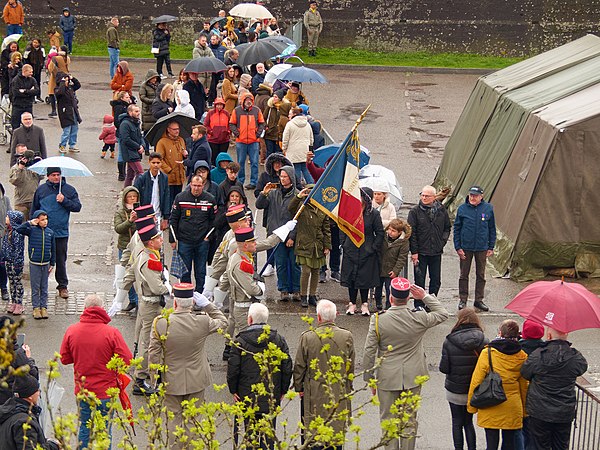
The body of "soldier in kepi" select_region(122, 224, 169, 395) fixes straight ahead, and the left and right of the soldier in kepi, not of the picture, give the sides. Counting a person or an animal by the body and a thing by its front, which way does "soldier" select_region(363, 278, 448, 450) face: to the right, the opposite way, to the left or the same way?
to the left

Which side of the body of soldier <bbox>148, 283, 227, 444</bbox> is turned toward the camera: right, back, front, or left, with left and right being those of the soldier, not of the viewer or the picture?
back

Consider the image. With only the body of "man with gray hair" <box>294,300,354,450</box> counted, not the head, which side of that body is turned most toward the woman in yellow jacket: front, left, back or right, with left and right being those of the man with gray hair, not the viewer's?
right

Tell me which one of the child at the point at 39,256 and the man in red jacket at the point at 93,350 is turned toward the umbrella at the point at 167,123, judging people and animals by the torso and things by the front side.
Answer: the man in red jacket

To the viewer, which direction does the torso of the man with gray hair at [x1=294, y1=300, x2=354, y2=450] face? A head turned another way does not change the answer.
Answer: away from the camera

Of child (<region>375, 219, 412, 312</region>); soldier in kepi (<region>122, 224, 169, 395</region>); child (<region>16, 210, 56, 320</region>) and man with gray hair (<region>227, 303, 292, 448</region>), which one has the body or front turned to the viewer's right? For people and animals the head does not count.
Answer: the soldier in kepi

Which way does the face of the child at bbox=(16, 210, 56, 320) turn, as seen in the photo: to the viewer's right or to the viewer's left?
to the viewer's right

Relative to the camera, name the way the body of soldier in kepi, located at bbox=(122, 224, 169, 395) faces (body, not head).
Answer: to the viewer's right

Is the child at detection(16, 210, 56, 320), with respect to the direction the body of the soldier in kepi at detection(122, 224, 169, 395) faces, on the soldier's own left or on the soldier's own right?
on the soldier's own left

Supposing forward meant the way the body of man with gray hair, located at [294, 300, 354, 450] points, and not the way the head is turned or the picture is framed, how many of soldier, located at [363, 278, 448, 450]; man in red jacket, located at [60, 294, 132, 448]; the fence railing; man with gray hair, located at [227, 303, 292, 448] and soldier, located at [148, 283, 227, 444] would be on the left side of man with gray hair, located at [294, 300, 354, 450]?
3
